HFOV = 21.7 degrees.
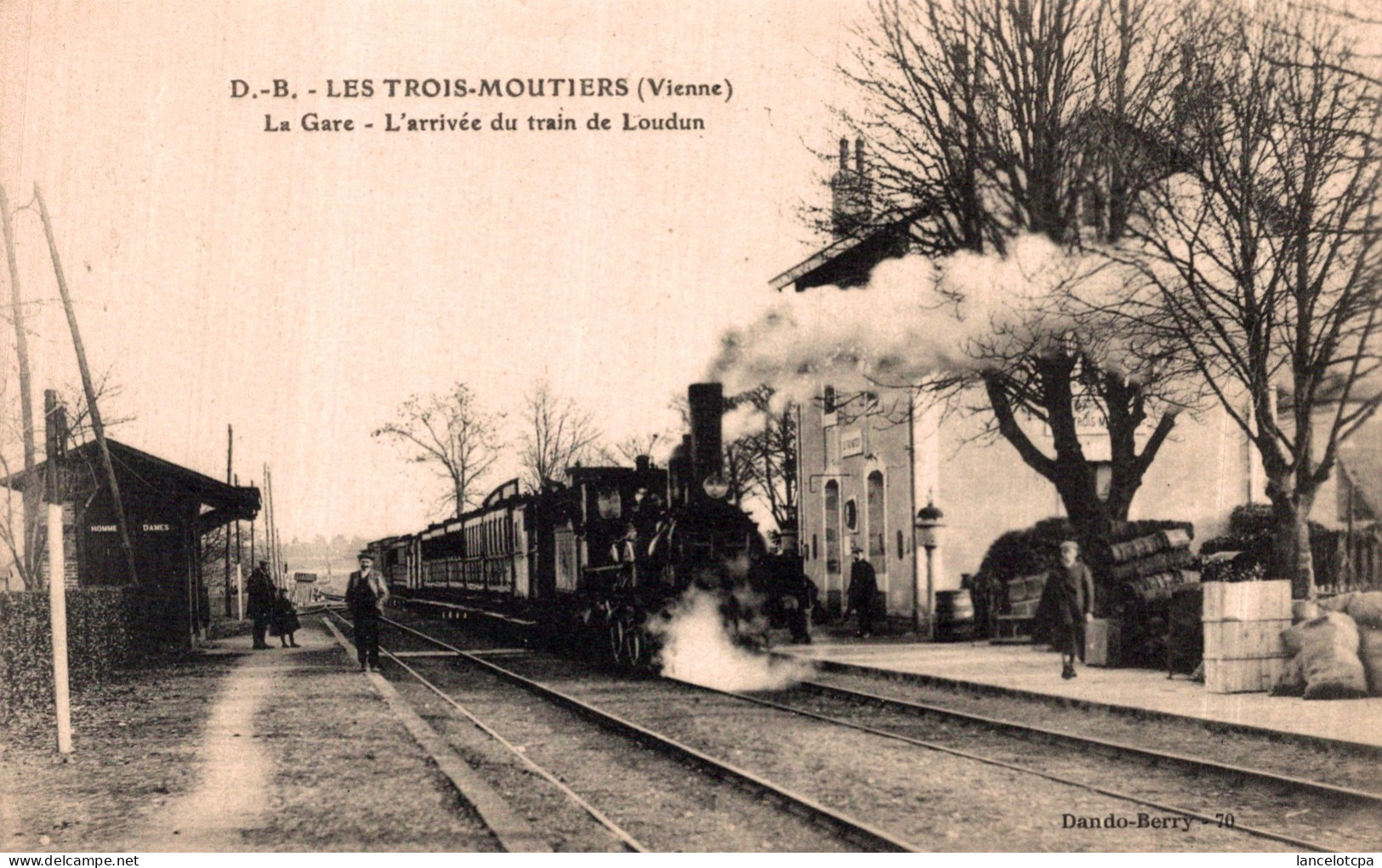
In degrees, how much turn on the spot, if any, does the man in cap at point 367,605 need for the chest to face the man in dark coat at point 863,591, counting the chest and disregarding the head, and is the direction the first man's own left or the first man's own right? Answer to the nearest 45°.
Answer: approximately 135° to the first man's own left

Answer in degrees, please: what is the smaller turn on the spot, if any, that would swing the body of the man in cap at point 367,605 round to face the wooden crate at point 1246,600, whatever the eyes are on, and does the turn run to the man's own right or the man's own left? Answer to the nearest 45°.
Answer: approximately 45° to the man's own left

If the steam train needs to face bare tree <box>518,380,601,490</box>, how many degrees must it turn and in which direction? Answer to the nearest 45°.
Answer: approximately 135° to its left

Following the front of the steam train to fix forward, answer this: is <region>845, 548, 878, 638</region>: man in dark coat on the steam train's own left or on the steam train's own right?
on the steam train's own left

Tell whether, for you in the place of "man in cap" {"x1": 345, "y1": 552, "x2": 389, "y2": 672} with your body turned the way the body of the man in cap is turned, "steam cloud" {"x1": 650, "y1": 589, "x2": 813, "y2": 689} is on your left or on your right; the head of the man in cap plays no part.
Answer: on your left

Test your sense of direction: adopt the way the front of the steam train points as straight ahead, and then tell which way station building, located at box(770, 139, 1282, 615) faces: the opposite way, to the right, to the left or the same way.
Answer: to the right
